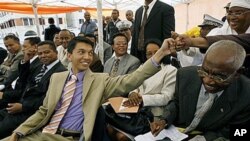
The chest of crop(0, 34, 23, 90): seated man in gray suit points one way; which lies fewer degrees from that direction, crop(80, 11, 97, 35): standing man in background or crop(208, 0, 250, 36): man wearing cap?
the man wearing cap

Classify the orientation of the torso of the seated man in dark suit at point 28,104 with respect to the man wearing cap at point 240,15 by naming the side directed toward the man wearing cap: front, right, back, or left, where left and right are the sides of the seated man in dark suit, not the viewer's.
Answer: left

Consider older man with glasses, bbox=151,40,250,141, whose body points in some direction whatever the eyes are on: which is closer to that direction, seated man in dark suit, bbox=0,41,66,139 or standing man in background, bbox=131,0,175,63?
the seated man in dark suit

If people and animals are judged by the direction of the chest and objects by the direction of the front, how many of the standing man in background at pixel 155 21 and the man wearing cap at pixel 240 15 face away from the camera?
0

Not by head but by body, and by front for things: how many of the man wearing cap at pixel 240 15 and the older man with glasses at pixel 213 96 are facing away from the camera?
0

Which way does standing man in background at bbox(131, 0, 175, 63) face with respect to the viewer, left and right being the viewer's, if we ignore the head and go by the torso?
facing the viewer and to the left of the viewer

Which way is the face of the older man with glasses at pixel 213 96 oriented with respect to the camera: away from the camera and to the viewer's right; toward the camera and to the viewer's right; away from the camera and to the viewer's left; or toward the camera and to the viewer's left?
toward the camera and to the viewer's left

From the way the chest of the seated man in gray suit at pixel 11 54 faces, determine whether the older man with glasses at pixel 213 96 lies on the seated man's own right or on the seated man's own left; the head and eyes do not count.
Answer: on the seated man's own left

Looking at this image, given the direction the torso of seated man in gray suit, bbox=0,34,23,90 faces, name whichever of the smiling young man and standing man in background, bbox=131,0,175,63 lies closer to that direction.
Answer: the smiling young man

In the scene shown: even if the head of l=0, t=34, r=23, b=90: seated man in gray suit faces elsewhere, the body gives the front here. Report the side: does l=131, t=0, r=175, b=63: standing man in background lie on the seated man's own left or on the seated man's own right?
on the seated man's own left

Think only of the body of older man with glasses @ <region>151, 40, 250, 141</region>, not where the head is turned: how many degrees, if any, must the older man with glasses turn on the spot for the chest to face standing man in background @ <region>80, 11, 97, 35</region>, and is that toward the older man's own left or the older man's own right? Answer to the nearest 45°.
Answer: approximately 90° to the older man's own right

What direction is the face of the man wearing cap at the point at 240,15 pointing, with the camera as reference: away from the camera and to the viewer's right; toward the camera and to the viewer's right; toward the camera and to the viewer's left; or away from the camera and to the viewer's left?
toward the camera and to the viewer's left

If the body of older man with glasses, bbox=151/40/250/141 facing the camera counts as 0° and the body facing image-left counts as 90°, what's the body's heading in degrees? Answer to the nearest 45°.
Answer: approximately 45°
